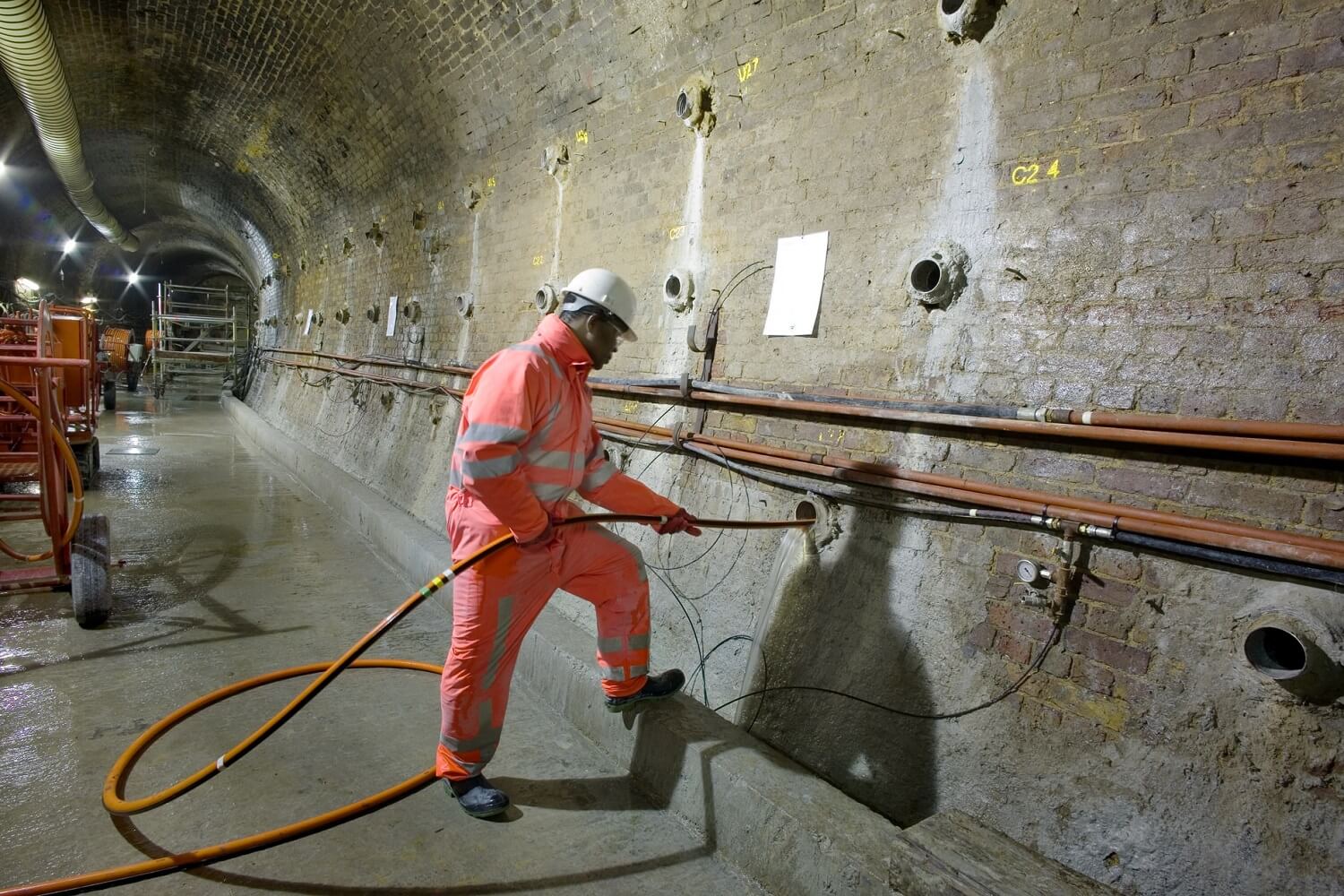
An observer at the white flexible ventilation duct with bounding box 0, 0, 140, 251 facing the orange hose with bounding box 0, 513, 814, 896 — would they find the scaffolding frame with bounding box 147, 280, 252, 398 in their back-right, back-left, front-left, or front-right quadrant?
back-left

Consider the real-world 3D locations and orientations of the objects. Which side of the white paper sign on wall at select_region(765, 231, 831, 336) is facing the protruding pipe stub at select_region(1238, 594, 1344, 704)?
left

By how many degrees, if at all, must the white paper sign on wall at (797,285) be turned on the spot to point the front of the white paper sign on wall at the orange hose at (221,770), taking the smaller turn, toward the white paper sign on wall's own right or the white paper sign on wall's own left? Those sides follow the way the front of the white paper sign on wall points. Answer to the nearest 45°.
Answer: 0° — it already faces it

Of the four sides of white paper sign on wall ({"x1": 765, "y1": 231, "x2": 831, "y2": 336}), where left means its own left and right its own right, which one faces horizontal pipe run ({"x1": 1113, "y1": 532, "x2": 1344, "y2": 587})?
left

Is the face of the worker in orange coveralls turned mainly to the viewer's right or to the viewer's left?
to the viewer's right

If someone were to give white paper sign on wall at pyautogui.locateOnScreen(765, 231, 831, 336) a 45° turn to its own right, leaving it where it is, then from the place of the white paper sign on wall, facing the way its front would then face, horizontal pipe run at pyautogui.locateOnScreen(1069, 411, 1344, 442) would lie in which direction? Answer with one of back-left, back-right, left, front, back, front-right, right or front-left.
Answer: back-left

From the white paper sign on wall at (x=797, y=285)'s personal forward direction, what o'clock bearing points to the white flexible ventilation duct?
The white flexible ventilation duct is roughly at 2 o'clock from the white paper sign on wall.

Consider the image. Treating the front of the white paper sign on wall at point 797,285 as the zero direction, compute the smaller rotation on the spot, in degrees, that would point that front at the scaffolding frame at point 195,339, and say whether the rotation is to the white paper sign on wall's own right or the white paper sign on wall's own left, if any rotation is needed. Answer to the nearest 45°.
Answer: approximately 90° to the white paper sign on wall's own right

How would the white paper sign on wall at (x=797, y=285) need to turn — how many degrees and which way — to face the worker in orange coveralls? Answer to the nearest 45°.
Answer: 0° — it already faces them

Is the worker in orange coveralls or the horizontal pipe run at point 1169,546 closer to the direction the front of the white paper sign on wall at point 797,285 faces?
the worker in orange coveralls

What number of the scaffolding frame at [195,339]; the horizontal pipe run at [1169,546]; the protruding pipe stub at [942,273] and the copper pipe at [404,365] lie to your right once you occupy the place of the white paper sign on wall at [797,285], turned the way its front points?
2

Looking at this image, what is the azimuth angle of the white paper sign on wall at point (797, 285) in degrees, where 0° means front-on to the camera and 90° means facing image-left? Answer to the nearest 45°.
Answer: approximately 45°

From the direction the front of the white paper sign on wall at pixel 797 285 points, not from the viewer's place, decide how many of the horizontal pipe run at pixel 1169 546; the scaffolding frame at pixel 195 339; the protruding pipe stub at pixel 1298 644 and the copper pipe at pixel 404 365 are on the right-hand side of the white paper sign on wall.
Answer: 2
